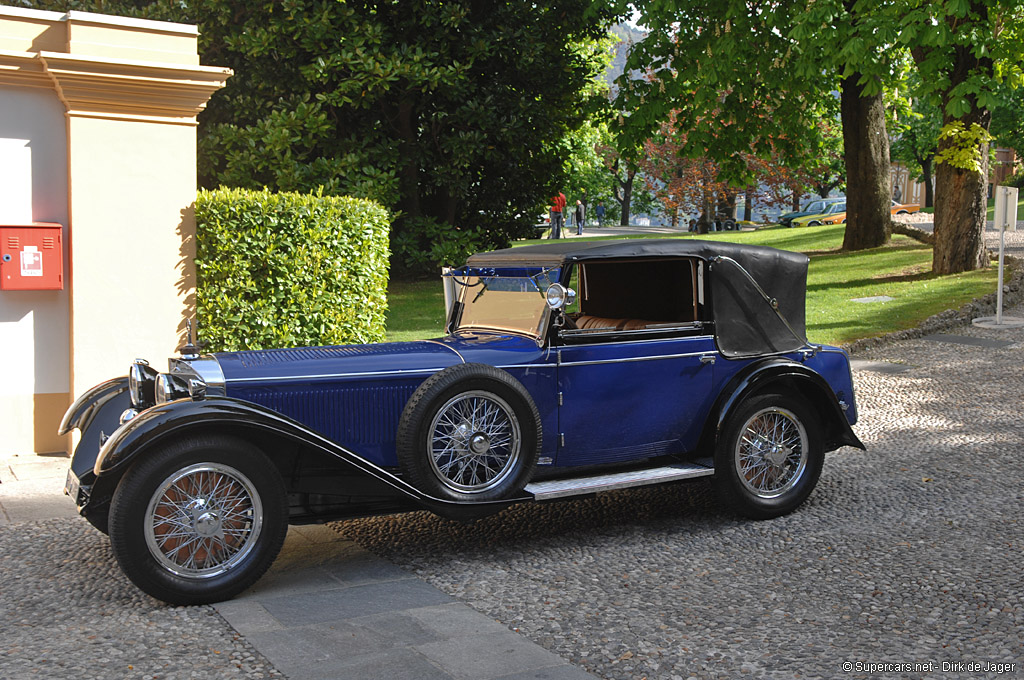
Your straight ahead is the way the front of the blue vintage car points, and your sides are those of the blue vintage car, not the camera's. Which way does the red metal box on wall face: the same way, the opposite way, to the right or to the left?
to the left

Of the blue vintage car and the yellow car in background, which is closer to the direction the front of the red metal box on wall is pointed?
the blue vintage car

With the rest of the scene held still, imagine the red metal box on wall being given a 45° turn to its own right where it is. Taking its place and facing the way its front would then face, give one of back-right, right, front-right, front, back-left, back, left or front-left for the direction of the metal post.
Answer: back-left

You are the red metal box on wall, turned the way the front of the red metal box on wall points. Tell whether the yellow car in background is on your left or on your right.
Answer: on your left

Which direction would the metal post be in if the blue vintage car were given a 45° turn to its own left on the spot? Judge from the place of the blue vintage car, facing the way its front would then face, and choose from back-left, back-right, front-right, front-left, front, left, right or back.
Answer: back-left

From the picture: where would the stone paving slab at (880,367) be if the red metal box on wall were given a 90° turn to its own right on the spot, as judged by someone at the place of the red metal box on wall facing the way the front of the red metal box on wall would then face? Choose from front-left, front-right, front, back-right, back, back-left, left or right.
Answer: back

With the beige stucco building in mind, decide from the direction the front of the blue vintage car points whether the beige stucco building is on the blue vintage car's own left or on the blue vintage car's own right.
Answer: on the blue vintage car's own right

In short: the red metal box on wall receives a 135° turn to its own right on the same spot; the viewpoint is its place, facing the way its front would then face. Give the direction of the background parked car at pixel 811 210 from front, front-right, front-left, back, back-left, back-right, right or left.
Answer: right

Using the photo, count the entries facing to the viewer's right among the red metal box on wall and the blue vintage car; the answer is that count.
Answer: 0

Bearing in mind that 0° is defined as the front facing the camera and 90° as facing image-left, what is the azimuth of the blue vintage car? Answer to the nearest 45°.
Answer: approximately 45°

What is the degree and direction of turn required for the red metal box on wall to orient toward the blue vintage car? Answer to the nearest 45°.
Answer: approximately 45° to its left

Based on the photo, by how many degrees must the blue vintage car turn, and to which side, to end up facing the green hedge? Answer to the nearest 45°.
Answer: approximately 90° to its right

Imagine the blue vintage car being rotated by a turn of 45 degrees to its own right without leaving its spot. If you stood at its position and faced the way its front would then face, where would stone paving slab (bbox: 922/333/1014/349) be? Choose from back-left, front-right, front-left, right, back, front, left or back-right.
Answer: back-right

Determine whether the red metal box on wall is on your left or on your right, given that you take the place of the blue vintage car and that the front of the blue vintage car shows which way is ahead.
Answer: on your right

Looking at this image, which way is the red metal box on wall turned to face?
toward the camera

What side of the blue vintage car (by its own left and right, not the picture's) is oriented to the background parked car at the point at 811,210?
back

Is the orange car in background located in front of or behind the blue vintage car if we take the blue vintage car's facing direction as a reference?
behind

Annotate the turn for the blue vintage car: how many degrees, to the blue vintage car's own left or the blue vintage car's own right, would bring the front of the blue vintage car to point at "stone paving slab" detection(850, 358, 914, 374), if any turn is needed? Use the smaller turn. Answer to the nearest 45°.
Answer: approximately 180°
